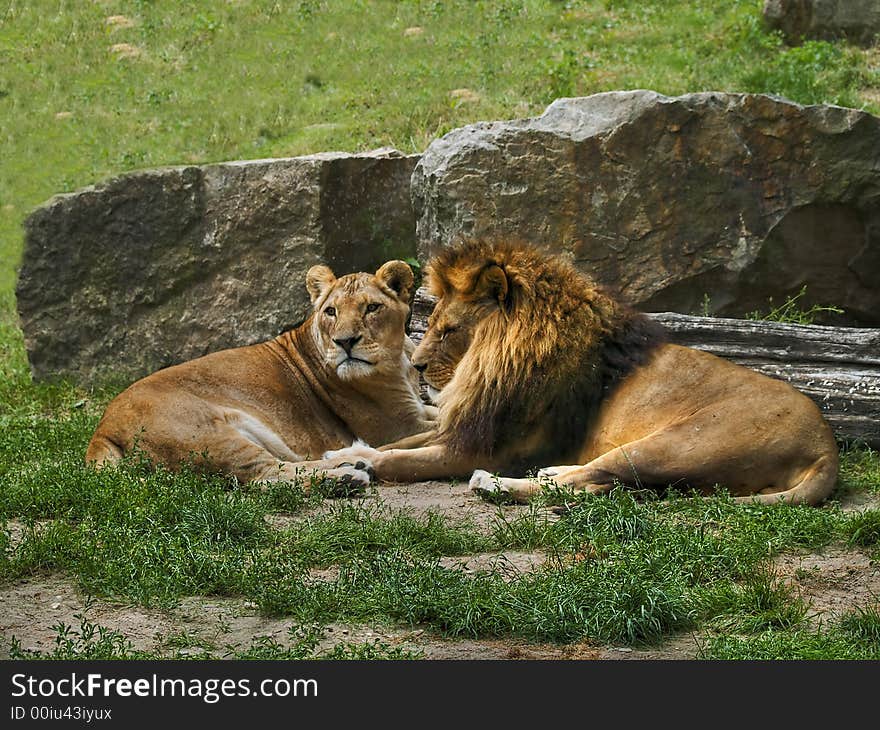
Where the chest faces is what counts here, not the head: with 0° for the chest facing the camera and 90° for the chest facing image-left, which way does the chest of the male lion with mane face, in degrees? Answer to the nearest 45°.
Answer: approximately 90°

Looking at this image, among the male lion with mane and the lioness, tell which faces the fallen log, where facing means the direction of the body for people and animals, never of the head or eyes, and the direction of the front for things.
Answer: the lioness

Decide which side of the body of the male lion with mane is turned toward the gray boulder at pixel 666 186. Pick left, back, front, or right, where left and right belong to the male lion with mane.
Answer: right

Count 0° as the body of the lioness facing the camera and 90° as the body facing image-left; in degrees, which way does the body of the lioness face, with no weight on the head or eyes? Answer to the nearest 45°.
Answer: approximately 270°

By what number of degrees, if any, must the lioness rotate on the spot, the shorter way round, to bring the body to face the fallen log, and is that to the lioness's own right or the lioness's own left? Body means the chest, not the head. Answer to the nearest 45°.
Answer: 0° — it already faces it

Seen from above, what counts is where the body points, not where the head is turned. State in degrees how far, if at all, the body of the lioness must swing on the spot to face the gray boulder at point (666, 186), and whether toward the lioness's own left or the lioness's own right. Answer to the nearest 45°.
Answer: approximately 45° to the lioness's own left

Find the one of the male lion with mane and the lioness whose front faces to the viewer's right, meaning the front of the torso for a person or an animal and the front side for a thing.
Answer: the lioness

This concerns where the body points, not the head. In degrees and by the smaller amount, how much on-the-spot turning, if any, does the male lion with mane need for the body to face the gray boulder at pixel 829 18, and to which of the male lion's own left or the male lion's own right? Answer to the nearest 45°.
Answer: approximately 90° to the male lion's own right

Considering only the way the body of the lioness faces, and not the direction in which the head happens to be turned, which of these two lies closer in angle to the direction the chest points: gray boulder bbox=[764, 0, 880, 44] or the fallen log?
the fallen log

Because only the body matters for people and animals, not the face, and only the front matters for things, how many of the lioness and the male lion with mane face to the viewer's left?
1

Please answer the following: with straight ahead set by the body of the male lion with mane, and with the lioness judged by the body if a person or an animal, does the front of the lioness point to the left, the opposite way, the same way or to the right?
the opposite way
